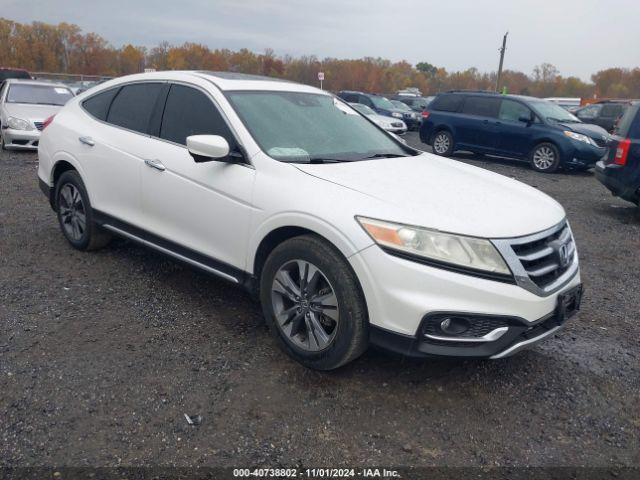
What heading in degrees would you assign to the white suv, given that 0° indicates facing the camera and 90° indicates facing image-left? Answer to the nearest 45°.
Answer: approximately 315°

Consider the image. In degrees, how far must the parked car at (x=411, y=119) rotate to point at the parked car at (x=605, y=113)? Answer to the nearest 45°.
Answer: approximately 45° to its left

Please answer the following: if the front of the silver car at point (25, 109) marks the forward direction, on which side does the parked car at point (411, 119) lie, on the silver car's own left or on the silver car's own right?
on the silver car's own left

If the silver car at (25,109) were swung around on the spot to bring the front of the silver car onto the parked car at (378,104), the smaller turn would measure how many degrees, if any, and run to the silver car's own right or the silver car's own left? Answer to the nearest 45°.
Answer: approximately 135° to the silver car's own left

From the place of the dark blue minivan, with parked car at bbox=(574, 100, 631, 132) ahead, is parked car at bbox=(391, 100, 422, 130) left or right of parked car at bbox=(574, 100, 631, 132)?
left

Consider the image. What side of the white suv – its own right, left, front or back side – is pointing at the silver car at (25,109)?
back

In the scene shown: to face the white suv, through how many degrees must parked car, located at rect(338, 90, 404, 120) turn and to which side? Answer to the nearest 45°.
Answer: approximately 45° to its right

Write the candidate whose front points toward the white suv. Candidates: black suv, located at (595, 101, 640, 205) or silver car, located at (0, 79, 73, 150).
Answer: the silver car

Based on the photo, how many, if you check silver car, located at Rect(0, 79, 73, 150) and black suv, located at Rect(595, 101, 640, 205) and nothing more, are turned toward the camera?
1

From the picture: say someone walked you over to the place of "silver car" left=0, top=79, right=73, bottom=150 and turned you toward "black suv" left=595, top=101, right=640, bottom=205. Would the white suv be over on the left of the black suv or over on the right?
right

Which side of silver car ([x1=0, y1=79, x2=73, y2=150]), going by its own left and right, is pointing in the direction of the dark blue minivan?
left

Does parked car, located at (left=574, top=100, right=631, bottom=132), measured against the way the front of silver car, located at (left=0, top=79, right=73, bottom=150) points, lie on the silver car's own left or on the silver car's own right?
on the silver car's own left

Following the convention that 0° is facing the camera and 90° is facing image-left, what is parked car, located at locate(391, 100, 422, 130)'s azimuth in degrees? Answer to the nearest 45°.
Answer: approximately 315°
